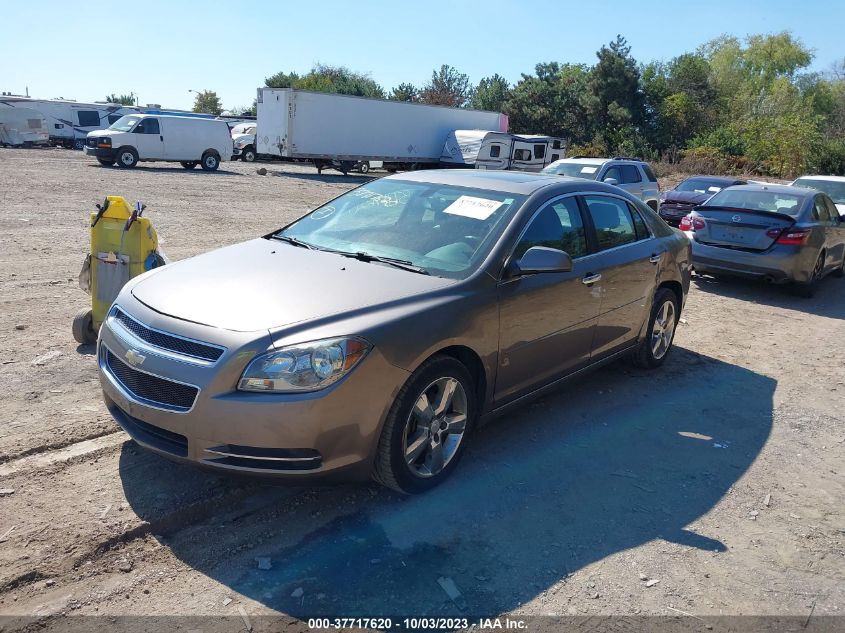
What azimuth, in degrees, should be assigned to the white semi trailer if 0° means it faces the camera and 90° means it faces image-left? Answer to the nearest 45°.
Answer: approximately 225°

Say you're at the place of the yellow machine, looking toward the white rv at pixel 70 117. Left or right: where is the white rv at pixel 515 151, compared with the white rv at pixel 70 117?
right

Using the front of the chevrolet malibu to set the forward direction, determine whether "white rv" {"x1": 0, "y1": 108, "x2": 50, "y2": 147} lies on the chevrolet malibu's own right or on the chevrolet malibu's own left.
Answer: on the chevrolet malibu's own right

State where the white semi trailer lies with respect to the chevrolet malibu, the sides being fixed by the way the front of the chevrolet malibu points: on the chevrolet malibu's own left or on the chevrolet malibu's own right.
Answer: on the chevrolet malibu's own right

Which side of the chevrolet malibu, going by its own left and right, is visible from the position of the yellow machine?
right

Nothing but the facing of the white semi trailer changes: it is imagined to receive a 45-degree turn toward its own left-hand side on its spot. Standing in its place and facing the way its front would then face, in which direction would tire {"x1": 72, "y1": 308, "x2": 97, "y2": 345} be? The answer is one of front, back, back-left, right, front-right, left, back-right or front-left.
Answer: back
